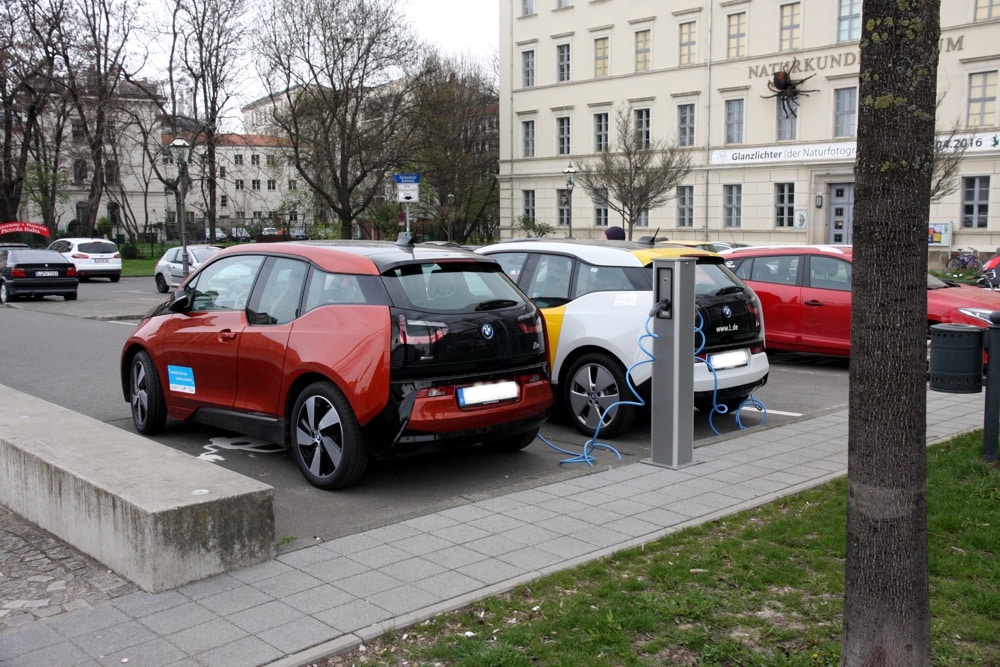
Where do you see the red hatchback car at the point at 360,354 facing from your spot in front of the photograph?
facing away from the viewer and to the left of the viewer

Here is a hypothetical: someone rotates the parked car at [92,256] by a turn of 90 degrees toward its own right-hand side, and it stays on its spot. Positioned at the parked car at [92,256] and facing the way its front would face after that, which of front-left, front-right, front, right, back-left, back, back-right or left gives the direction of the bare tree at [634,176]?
front-right

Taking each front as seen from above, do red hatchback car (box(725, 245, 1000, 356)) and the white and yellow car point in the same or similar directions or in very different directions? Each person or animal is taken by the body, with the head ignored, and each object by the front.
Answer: very different directions

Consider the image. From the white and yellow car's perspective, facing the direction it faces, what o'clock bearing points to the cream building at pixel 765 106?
The cream building is roughly at 2 o'clock from the white and yellow car.

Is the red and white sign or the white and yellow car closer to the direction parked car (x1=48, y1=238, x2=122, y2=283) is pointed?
the red and white sign

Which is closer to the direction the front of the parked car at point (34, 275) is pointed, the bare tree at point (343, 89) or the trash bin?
the bare tree

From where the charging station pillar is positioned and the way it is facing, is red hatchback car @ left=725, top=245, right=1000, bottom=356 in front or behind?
behind

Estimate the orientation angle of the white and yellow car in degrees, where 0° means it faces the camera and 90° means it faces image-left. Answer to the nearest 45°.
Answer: approximately 135°

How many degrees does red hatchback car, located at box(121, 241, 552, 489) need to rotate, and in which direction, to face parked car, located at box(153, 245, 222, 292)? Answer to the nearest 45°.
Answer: approximately 45° to its right

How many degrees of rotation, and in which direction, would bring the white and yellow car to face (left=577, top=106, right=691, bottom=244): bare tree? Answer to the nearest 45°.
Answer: approximately 45° to its right

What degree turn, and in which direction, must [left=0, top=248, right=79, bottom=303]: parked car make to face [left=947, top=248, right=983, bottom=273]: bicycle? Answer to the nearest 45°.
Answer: approximately 135° to its right

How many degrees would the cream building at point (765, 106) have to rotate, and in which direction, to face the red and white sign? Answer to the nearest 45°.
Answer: approximately 45° to its right

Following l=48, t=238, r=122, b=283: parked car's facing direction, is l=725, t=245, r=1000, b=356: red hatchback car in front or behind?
behind

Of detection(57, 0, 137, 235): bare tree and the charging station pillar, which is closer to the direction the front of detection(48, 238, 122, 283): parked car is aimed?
the bare tree

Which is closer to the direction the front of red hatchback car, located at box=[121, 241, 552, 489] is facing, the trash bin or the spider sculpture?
the spider sculpture
